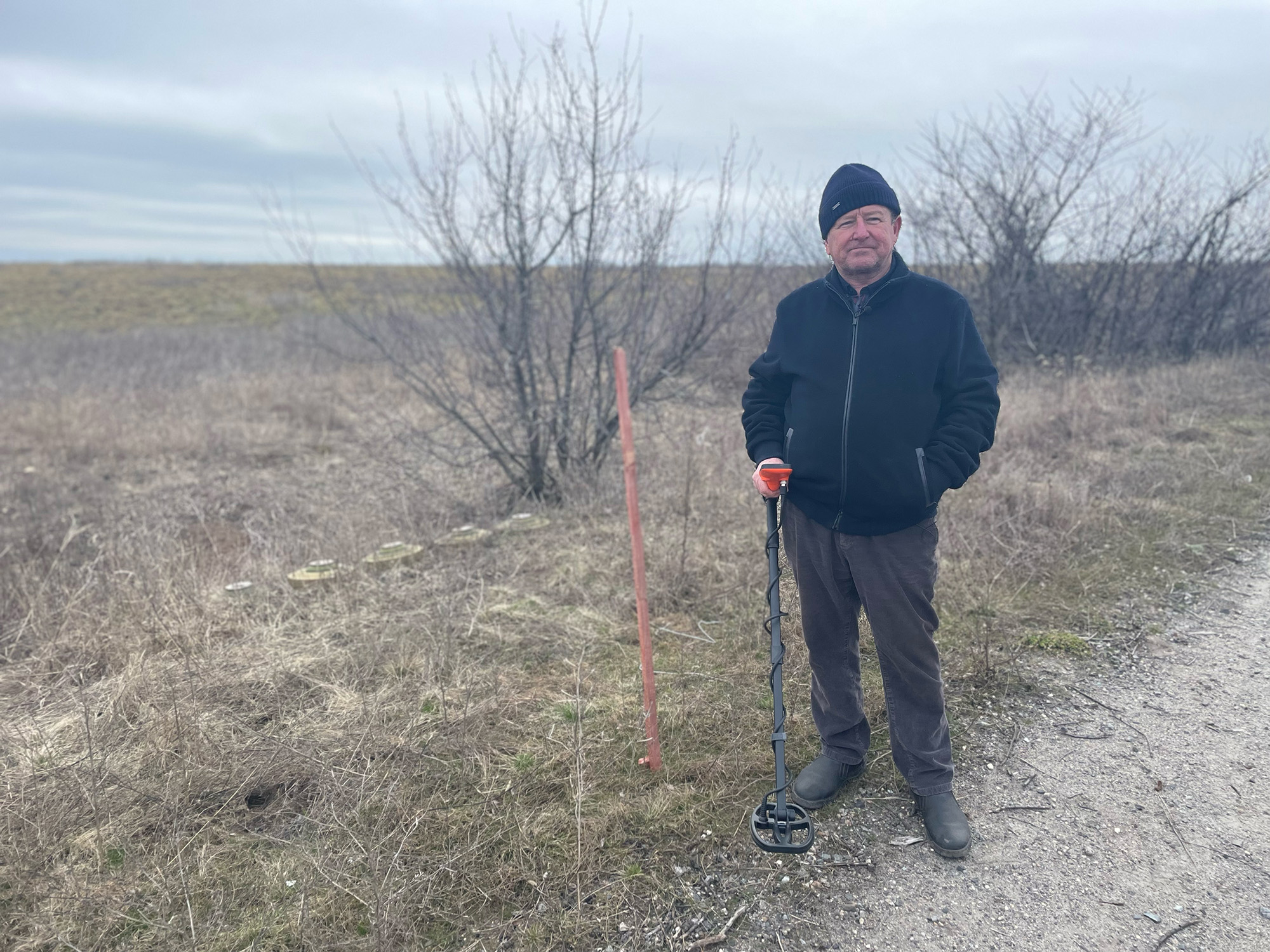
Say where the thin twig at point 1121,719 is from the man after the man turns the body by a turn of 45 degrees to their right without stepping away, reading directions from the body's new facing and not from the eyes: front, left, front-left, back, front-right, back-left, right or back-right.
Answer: back

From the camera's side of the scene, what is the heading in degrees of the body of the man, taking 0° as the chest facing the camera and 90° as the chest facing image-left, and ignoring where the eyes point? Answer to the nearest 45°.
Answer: approximately 0°

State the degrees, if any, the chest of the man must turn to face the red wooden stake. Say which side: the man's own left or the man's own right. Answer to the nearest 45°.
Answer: approximately 90° to the man's own right
